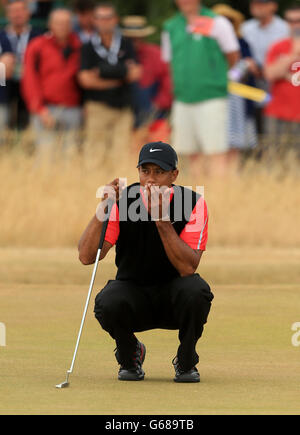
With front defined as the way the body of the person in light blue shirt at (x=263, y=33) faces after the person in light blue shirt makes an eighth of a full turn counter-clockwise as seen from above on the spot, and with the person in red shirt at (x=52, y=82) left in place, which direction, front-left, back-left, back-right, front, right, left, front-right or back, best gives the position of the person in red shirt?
back-right

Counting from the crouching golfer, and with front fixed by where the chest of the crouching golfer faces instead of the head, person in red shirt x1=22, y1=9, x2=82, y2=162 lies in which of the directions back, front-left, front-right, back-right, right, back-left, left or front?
back

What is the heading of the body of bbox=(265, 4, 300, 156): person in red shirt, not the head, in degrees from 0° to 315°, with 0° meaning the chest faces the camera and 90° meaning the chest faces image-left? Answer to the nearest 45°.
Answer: approximately 0°

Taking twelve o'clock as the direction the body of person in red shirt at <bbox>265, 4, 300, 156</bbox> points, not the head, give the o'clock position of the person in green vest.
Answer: The person in green vest is roughly at 2 o'clock from the person in red shirt.

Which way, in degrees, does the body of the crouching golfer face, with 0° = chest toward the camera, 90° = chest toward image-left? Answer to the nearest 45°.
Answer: approximately 0°

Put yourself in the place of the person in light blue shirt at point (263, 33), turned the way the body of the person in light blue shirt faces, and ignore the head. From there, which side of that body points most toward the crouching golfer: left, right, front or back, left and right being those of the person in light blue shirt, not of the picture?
front
